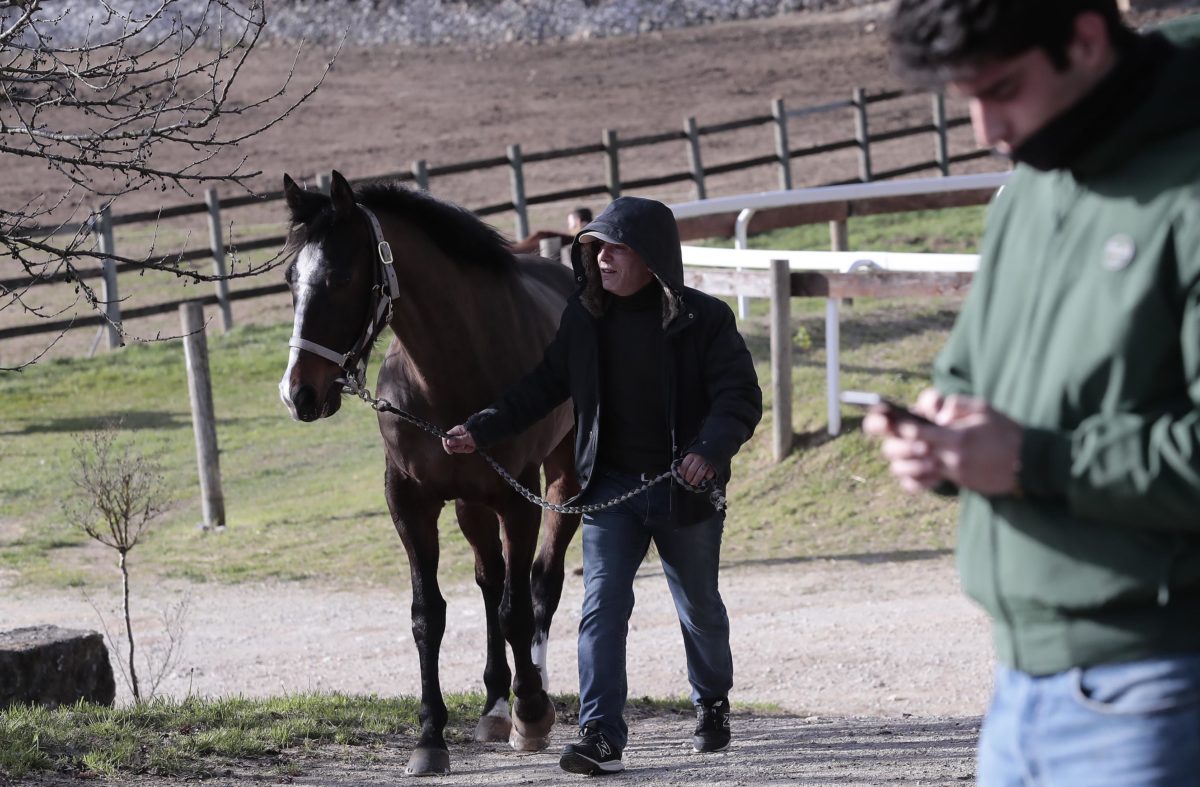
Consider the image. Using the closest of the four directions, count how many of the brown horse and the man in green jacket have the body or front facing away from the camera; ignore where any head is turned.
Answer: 0

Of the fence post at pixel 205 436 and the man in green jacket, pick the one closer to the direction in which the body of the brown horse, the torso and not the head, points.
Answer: the man in green jacket

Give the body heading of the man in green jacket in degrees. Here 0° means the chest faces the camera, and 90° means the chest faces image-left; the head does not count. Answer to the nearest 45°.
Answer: approximately 45°

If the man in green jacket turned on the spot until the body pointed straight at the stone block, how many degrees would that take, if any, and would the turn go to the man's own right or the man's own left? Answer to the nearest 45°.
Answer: approximately 90° to the man's own right

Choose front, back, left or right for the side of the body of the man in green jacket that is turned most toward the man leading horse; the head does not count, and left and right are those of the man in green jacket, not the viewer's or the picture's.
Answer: right

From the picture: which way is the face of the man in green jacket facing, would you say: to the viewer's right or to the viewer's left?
to the viewer's left

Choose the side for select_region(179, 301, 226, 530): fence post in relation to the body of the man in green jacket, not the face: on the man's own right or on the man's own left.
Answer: on the man's own right

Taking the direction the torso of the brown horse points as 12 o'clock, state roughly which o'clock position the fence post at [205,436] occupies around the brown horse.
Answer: The fence post is roughly at 4 o'clock from the brown horse.

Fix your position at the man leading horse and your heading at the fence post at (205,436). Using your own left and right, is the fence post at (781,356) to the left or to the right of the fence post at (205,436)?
right

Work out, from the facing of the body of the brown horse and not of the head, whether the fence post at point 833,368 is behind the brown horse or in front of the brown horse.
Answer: behind
